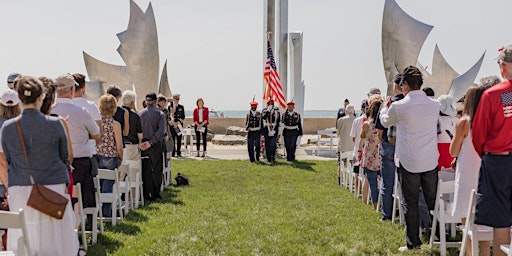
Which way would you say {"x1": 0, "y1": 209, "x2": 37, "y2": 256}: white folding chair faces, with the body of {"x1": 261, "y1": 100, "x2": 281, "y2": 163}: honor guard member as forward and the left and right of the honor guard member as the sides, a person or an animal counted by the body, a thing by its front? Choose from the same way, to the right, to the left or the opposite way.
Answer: the opposite way

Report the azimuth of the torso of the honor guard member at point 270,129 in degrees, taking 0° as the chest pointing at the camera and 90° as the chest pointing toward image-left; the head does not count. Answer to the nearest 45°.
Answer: approximately 0°

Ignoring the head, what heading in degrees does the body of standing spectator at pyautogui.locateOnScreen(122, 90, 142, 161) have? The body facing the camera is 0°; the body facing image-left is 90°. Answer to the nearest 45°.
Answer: approximately 225°

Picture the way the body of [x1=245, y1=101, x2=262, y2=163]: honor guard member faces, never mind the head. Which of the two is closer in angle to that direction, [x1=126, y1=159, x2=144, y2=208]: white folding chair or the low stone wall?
the white folding chair

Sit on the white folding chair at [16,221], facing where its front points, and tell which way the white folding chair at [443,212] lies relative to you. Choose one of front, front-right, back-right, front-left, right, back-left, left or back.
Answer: front-right

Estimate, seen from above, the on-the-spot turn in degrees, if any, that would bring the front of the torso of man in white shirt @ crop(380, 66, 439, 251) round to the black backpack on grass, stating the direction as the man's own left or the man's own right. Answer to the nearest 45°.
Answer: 0° — they already face it

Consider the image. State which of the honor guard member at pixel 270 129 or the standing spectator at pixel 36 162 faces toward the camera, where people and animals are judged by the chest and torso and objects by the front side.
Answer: the honor guard member

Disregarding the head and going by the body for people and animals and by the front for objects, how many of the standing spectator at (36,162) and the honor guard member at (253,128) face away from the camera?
1

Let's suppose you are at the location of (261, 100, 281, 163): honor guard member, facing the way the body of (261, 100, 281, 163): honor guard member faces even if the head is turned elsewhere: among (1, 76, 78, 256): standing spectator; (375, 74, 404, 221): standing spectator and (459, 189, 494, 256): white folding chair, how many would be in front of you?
3

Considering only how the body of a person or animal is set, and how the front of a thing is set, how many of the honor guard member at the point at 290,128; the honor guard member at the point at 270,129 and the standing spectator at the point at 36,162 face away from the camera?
1

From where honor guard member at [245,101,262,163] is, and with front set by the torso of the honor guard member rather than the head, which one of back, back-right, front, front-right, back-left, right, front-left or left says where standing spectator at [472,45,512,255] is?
front

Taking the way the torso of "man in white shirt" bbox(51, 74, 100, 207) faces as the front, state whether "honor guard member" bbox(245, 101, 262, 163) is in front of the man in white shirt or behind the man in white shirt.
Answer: in front

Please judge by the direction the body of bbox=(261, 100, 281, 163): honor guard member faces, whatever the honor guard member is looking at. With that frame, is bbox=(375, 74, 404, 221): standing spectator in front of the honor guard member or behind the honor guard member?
in front

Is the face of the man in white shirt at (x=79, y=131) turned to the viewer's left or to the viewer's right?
to the viewer's right

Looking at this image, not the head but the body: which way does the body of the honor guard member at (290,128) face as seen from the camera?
toward the camera

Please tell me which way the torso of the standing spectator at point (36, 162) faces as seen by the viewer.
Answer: away from the camera

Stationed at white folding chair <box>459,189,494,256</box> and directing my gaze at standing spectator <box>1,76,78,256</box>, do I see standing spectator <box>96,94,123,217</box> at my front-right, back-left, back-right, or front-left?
front-right

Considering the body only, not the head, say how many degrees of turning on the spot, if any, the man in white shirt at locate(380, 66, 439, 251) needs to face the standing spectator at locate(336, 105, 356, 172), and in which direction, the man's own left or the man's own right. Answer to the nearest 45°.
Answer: approximately 45° to the man's own right

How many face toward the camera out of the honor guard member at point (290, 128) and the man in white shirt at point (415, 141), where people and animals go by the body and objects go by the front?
1
